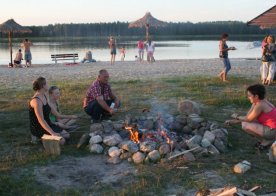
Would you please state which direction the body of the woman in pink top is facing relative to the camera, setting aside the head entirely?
to the viewer's left

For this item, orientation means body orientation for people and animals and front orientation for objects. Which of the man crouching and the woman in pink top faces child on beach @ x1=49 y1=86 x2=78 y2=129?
the woman in pink top

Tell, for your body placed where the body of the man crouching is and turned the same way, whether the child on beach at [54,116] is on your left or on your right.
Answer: on your right

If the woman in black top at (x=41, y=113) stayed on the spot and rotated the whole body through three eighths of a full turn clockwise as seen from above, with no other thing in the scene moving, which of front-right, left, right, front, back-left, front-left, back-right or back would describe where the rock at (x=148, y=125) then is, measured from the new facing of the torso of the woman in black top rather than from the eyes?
back-left

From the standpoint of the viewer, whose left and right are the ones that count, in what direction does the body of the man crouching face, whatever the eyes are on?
facing the viewer and to the right of the viewer

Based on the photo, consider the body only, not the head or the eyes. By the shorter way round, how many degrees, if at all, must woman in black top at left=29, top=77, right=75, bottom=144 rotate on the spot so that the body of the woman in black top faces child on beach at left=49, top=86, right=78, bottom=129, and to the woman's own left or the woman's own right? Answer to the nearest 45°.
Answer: approximately 90° to the woman's own left

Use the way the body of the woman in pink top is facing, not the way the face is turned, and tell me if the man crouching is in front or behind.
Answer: in front

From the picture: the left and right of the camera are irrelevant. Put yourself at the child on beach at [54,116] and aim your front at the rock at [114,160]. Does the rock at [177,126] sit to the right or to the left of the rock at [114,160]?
left

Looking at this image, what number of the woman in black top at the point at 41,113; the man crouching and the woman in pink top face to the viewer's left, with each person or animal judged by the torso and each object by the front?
1

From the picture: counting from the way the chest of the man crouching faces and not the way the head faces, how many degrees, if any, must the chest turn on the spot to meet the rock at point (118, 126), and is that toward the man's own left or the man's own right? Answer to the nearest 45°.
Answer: approximately 45° to the man's own right

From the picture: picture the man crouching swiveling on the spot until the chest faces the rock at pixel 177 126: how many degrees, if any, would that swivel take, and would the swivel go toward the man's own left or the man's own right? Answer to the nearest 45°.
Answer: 0° — they already face it

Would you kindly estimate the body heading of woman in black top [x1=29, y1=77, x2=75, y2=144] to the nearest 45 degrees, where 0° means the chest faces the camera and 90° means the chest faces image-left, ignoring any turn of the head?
approximately 270°

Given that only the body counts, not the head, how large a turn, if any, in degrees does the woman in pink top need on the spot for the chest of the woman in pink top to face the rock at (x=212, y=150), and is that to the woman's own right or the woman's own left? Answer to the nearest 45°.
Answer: approximately 45° to the woman's own left

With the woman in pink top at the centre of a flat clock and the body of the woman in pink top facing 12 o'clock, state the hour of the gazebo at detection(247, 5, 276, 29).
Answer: The gazebo is roughly at 3 o'clock from the woman in pink top.

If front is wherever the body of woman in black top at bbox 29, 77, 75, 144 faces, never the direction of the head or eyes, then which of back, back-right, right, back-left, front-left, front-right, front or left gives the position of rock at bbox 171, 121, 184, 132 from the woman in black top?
front

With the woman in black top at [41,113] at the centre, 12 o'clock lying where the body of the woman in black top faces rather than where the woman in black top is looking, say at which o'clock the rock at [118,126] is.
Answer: The rock is roughly at 12 o'clock from the woman in black top.

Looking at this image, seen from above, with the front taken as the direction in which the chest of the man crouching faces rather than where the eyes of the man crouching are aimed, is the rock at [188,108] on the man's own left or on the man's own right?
on the man's own left
